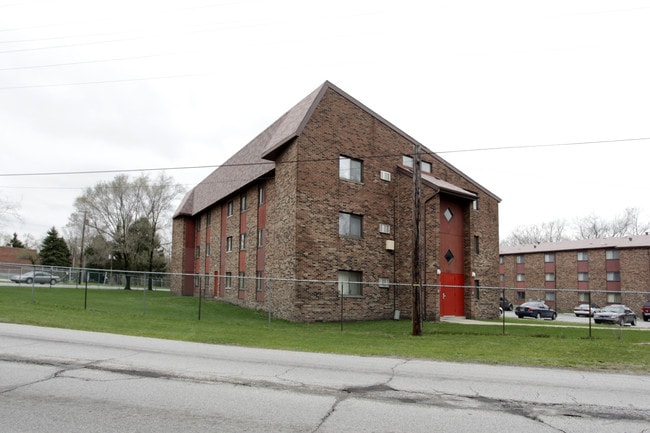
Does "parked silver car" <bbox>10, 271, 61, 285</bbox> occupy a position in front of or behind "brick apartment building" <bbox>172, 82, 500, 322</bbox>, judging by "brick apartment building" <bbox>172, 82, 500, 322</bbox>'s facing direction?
behind

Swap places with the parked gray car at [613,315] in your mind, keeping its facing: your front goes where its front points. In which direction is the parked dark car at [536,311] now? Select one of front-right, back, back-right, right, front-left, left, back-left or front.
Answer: right

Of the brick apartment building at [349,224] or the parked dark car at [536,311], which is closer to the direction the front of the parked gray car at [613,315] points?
the brick apartment building

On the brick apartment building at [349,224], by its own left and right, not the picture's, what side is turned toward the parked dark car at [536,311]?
left

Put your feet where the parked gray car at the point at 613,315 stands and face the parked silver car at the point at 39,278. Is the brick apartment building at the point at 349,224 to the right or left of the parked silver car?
left

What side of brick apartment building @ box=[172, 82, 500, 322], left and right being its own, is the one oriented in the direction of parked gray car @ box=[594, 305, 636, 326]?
left

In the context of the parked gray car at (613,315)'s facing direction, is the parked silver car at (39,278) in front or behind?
in front

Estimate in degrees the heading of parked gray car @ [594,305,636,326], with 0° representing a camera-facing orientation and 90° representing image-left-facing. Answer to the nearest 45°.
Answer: approximately 45°

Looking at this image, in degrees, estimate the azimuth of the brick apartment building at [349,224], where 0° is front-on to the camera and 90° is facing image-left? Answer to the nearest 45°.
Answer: approximately 315°

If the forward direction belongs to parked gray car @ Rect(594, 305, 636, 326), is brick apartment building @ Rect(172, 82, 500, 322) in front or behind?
in front
